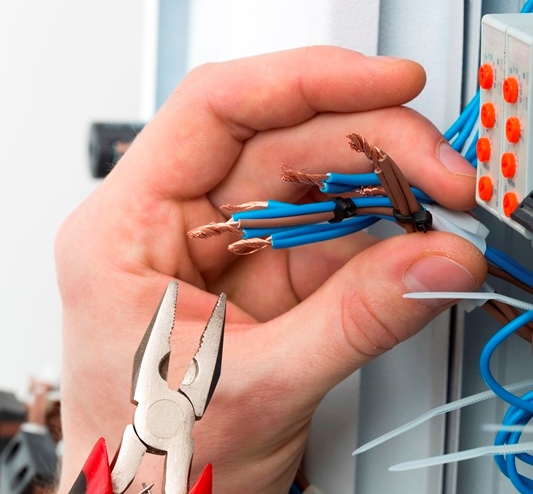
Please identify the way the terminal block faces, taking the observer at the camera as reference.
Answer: facing the viewer and to the left of the viewer
